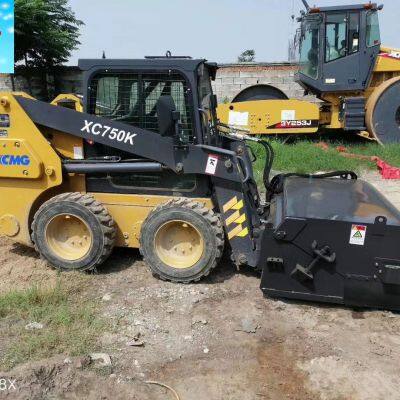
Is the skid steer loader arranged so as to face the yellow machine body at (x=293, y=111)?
no

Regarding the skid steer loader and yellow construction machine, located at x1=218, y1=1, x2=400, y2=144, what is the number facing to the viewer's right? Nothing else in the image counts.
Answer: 1

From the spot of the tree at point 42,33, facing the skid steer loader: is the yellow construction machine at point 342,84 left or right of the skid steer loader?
left

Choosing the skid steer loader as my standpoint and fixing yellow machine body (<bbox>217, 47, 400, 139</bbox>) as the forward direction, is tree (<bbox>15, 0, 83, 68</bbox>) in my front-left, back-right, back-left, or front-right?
front-left

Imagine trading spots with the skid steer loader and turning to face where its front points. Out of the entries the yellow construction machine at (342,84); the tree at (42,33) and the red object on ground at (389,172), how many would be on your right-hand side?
0

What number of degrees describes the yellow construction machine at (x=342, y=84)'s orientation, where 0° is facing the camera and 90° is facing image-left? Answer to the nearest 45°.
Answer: approximately 90°

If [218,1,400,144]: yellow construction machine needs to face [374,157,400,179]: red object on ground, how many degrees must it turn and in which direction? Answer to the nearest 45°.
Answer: approximately 90° to its left

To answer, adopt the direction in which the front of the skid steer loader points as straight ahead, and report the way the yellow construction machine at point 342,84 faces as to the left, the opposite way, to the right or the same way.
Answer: the opposite way

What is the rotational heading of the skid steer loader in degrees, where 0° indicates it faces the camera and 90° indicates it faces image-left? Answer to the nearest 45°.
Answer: approximately 270°

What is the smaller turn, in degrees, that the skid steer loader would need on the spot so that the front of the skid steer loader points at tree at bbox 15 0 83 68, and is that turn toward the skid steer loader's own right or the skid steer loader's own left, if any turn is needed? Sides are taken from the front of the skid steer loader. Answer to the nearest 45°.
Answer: approximately 90° to the skid steer loader's own left

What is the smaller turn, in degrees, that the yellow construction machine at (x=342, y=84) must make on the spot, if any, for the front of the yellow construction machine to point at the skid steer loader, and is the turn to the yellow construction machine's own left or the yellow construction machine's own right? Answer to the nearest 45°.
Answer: approximately 90° to the yellow construction machine's own left

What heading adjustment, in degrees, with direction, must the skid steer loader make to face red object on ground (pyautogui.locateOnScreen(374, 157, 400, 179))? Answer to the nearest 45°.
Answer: approximately 45° to its left
